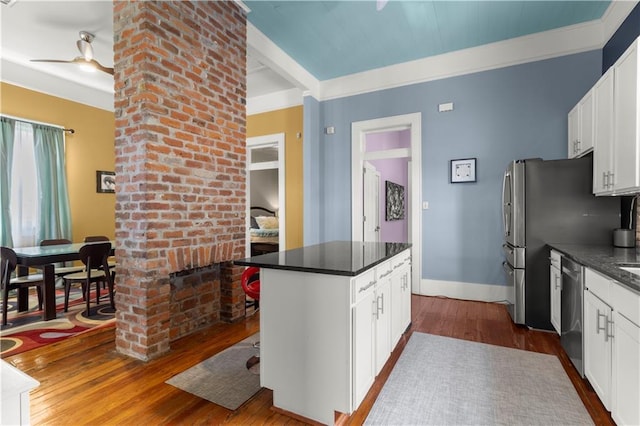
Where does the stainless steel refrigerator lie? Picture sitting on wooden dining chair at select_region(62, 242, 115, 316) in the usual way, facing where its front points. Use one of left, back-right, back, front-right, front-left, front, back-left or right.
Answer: back

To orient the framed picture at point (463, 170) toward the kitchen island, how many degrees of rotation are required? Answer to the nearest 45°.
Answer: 0° — it already faces it

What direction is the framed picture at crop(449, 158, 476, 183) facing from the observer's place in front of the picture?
facing the viewer

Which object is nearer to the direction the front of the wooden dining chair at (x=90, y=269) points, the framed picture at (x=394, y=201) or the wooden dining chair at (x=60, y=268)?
the wooden dining chair

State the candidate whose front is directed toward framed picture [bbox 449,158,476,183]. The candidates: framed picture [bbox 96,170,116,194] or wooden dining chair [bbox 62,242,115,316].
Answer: framed picture [bbox 96,170,116,194]

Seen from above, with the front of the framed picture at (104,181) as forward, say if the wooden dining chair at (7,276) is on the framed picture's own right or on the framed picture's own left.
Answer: on the framed picture's own right

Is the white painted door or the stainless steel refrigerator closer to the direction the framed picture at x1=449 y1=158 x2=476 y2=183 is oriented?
the stainless steel refrigerator

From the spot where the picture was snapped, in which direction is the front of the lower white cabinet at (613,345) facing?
facing to the left of the viewer

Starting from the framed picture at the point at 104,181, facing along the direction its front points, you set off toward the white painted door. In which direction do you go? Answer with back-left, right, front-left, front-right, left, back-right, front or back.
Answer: front

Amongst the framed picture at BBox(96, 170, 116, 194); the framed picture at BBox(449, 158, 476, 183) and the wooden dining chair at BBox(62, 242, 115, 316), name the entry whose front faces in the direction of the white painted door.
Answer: the framed picture at BBox(96, 170, 116, 194)

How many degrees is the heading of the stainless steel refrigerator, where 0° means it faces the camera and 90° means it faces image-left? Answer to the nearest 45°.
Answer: approximately 90°

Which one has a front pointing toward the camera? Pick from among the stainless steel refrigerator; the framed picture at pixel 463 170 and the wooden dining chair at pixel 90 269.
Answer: the framed picture

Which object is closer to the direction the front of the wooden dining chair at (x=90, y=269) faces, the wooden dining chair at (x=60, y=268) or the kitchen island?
the wooden dining chair

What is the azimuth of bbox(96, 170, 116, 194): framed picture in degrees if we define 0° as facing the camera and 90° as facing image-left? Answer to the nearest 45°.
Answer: approximately 315°

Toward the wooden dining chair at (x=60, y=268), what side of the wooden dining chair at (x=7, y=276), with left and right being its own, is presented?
front

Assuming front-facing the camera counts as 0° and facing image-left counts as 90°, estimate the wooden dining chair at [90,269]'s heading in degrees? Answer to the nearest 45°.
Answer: approximately 135°
